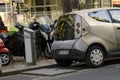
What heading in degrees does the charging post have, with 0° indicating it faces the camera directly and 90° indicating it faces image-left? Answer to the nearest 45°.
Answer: approximately 45°

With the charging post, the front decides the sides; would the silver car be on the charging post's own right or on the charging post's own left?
on the charging post's own left
